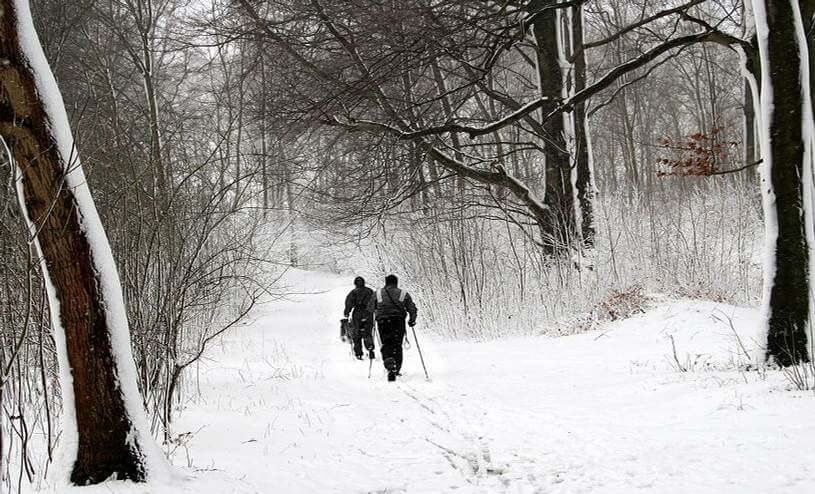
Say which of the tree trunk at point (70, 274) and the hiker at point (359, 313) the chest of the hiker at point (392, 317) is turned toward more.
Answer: the hiker

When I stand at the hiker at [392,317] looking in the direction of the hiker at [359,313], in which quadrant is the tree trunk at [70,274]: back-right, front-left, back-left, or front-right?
back-left

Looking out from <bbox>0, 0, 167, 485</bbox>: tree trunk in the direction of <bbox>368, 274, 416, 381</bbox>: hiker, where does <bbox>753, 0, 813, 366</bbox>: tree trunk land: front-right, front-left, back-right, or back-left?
front-right

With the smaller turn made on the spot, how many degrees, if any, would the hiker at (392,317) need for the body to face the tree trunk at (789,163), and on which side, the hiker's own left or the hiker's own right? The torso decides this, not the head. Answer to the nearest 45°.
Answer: approximately 135° to the hiker's own right

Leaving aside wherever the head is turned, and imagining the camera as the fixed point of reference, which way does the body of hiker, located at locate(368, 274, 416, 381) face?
away from the camera

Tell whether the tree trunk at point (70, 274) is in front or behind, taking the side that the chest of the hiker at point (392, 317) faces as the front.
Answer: behind

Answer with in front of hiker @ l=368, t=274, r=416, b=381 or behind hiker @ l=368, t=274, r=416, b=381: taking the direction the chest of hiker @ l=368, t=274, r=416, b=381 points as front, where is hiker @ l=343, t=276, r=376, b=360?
in front

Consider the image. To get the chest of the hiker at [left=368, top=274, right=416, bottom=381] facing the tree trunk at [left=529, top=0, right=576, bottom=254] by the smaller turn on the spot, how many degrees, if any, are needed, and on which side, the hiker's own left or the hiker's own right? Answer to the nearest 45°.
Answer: approximately 45° to the hiker's own right

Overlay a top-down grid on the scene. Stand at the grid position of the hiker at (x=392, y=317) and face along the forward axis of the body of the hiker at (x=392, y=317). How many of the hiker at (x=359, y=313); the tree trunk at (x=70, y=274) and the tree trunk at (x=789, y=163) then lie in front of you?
1
